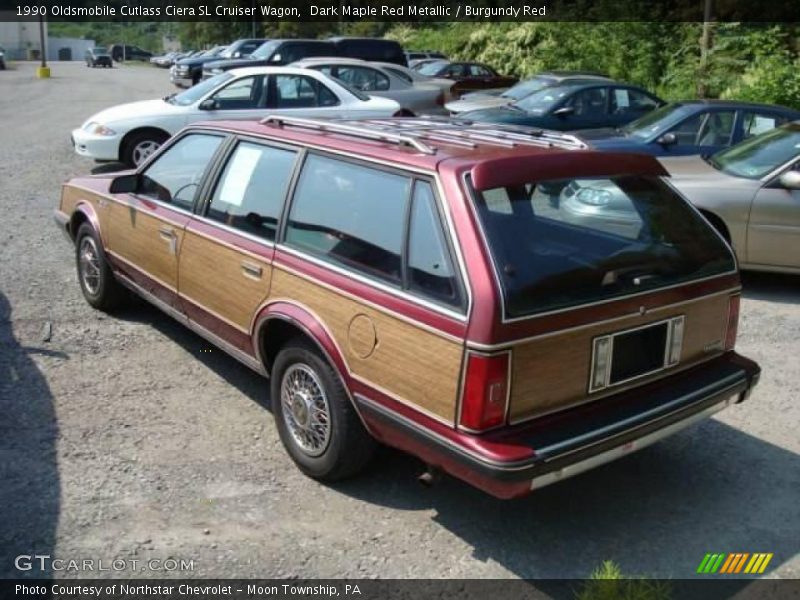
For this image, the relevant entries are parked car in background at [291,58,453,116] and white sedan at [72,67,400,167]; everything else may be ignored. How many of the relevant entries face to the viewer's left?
2

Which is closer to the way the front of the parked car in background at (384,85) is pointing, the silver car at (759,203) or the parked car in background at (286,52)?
the parked car in background

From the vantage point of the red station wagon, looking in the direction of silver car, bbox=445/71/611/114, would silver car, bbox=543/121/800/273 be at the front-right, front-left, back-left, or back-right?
front-right

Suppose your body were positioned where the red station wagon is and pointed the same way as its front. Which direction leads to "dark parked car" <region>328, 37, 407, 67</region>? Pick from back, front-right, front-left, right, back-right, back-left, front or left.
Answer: front-right

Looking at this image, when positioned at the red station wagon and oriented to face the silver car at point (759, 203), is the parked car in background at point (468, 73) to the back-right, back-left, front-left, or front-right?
front-left

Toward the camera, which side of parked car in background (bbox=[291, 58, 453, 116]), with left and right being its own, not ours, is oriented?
left

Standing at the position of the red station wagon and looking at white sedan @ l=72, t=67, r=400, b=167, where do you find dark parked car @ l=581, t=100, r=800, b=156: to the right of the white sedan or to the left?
right

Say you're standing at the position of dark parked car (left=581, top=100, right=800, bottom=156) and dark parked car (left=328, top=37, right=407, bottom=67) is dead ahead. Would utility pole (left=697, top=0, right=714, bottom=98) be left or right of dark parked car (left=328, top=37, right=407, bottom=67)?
right

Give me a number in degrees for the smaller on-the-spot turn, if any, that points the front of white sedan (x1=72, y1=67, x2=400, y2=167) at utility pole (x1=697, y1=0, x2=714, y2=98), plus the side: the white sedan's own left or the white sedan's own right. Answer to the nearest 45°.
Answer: approximately 135° to the white sedan's own right

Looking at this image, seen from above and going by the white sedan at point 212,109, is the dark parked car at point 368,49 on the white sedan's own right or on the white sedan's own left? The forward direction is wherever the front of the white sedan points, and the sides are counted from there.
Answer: on the white sedan's own right

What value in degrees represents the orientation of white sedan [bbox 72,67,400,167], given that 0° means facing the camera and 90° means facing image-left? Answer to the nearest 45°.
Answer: approximately 90°

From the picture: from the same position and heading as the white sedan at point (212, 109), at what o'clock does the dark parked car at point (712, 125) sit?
The dark parked car is roughly at 7 o'clock from the white sedan.

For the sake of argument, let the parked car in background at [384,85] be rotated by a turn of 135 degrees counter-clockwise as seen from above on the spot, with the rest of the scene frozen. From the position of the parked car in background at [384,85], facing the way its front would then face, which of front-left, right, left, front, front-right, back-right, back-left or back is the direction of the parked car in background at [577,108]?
front

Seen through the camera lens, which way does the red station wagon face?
facing away from the viewer and to the left of the viewer
